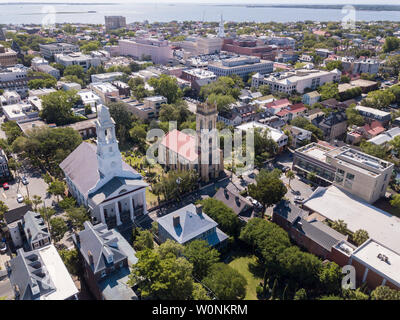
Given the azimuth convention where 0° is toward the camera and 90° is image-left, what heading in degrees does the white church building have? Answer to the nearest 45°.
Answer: approximately 315°

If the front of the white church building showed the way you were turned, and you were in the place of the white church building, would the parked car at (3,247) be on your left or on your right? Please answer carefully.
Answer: on your right
